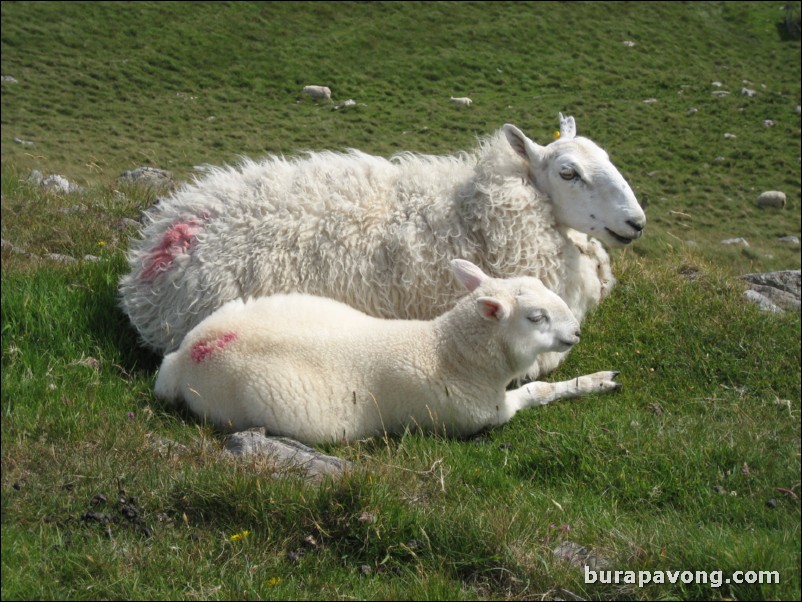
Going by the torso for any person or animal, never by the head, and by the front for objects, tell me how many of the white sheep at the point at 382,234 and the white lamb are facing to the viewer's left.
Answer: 0

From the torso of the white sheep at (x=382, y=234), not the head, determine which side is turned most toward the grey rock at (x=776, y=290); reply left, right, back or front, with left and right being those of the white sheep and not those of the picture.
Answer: front

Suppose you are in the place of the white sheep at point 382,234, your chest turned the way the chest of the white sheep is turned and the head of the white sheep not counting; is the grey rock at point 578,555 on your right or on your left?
on your right

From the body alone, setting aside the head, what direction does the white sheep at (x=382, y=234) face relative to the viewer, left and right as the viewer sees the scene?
facing to the right of the viewer

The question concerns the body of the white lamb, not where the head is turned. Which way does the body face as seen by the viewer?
to the viewer's right
